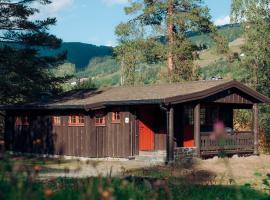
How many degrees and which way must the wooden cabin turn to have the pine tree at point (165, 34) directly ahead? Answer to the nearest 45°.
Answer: approximately 135° to its left

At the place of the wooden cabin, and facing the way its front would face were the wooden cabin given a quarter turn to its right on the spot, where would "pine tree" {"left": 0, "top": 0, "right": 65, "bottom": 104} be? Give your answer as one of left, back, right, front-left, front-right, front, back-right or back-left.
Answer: front

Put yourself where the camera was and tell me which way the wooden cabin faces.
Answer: facing the viewer and to the right of the viewer
